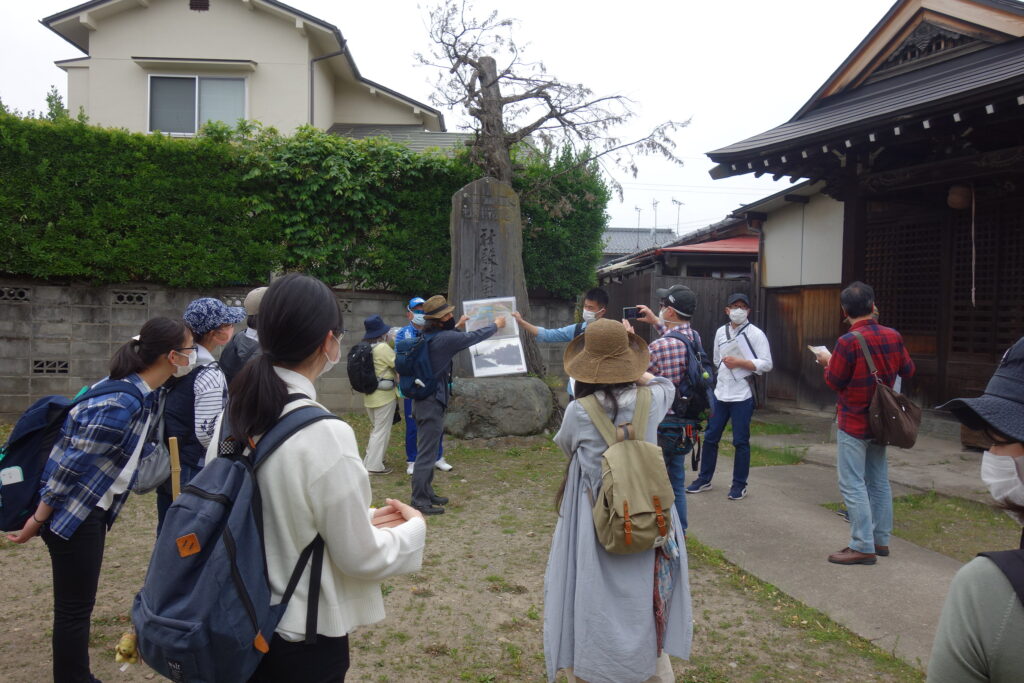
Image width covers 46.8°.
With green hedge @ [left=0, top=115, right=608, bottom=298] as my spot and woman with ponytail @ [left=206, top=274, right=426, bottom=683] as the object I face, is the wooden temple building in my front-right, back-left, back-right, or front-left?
front-left

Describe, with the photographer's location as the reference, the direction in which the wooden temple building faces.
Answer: facing the viewer and to the left of the viewer

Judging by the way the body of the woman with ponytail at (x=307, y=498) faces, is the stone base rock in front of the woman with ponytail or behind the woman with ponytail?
in front

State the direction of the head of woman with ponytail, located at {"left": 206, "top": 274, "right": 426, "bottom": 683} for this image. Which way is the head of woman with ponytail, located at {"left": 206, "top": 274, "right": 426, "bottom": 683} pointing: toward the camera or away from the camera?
away from the camera

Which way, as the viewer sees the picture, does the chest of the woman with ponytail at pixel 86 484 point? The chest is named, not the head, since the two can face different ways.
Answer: to the viewer's right

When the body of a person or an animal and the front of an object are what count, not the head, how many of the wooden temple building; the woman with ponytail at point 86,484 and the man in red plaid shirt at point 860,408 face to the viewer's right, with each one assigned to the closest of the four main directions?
1

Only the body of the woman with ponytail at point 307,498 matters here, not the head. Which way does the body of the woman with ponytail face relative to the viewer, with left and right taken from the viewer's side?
facing away from the viewer and to the right of the viewer

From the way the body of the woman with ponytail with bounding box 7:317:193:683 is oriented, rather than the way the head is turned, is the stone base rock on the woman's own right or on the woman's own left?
on the woman's own left

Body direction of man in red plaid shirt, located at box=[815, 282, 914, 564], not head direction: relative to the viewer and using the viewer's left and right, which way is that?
facing away from the viewer and to the left of the viewer

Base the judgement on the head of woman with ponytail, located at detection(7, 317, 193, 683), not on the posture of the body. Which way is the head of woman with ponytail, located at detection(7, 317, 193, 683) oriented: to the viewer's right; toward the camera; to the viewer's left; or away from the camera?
to the viewer's right

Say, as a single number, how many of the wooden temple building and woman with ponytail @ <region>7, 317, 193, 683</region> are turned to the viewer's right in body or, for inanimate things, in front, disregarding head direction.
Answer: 1
